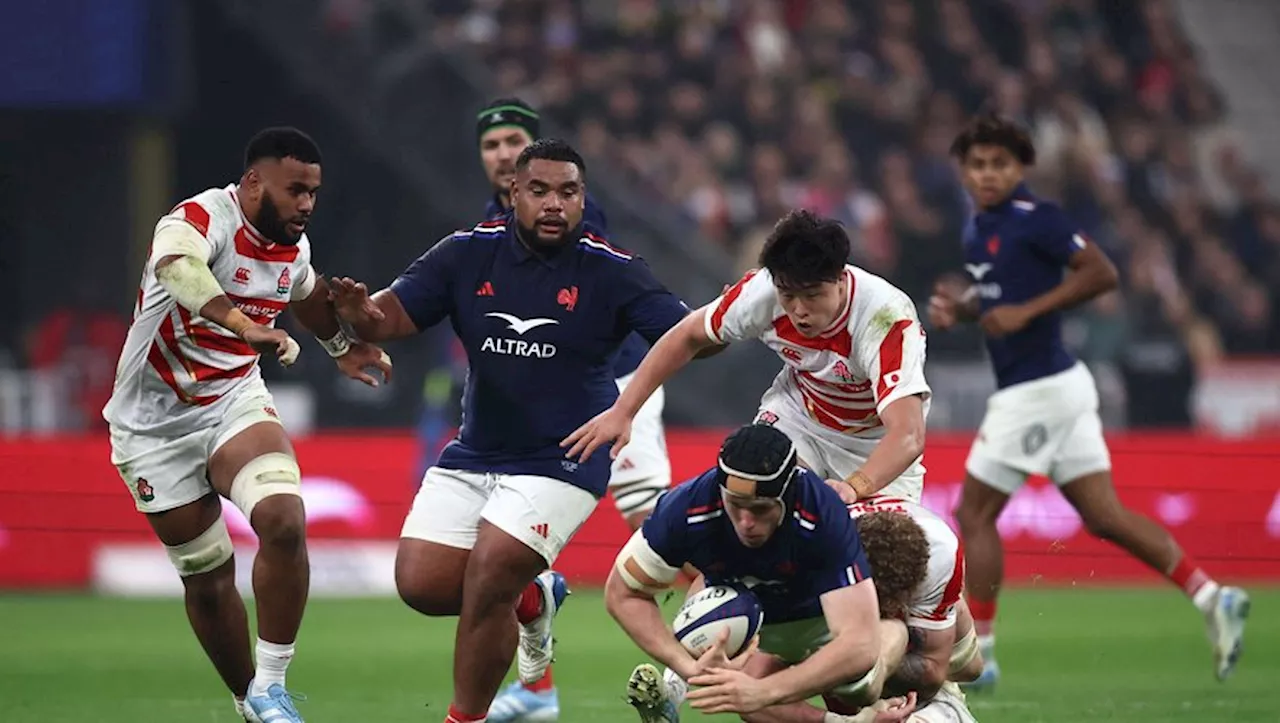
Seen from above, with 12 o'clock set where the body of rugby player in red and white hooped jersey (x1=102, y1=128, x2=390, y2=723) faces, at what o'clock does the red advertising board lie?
The red advertising board is roughly at 8 o'clock from the rugby player in red and white hooped jersey.

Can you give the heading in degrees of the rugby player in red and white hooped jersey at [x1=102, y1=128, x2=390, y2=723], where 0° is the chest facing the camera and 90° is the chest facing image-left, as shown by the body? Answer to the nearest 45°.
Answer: approximately 315°

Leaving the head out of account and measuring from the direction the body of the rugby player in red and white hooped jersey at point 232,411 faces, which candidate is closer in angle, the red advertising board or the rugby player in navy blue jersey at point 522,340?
the rugby player in navy blue jersey

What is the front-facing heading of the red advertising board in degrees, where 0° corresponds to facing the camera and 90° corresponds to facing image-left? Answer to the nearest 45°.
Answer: approximately 0°

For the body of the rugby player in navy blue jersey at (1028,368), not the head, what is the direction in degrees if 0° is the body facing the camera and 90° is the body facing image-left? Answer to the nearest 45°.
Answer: approximately 45°

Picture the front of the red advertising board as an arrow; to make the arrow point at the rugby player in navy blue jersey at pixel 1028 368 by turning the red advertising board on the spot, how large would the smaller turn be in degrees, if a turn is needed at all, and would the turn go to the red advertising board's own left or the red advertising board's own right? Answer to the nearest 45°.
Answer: approximately 45° to the red advertising board's own left

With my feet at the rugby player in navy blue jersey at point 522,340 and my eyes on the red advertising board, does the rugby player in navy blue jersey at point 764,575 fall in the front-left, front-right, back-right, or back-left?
back-right
